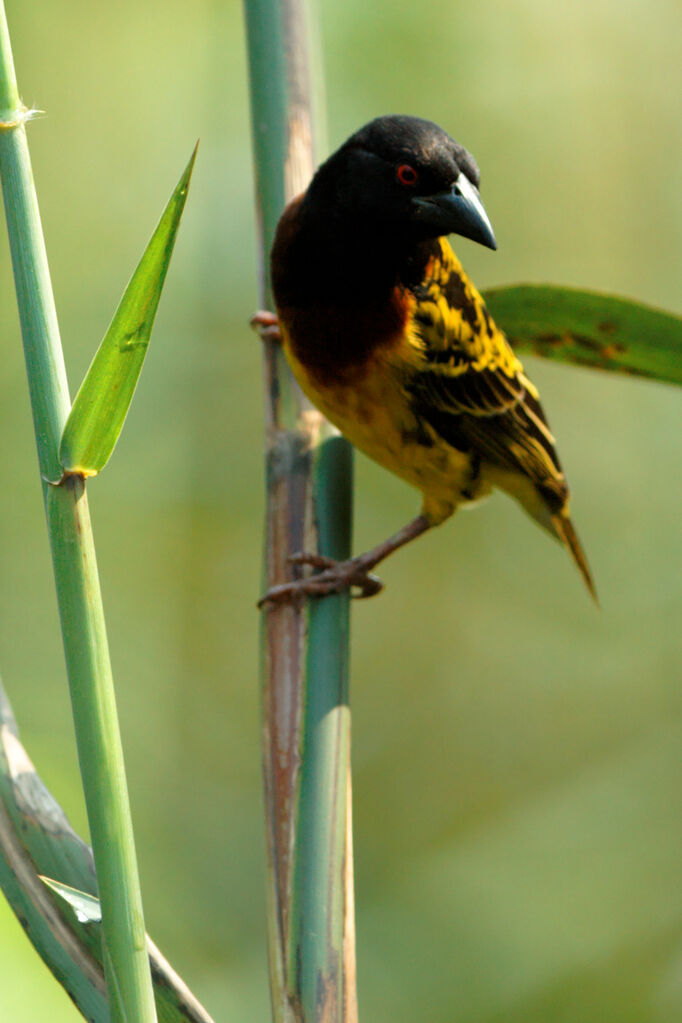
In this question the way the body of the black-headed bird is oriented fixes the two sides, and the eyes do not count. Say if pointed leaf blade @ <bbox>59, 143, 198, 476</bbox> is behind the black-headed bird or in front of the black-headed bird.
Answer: in front

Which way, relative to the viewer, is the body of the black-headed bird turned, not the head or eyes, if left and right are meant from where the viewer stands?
facing the viewer and to the left of the viewer

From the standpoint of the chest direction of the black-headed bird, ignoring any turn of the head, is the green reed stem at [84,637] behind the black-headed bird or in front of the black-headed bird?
in front
